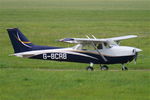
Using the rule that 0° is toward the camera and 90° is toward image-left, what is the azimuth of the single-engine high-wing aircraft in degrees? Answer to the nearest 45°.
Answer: approximately 270°
